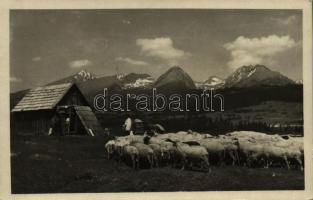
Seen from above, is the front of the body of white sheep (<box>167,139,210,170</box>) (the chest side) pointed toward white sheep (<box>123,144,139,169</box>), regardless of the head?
yes

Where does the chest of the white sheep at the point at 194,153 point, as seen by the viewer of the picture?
to the viewer's left

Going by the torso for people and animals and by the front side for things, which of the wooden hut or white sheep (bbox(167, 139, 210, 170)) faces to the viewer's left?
the white sheep

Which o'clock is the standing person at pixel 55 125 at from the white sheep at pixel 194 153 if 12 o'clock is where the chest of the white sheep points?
The standing person is roughly at 12 o'clock from the white sheep.

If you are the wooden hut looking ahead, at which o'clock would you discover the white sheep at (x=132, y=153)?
The white sheep is roughly at 11 o'clock from the wooden hut.

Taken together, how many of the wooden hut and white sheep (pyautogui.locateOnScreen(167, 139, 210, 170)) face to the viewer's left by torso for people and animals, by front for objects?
1

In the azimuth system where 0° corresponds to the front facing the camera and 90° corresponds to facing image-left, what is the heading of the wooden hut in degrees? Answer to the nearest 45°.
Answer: approximately 315°

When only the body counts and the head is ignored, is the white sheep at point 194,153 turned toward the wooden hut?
yes
